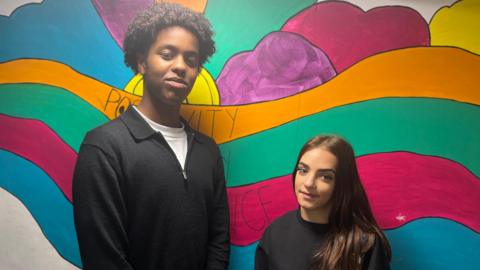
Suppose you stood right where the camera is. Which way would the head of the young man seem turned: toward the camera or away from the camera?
toward the camera

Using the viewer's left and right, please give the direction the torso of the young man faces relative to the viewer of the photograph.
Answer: facing the viewer and to the right of the viewer

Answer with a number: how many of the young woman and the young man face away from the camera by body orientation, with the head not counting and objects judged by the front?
0
